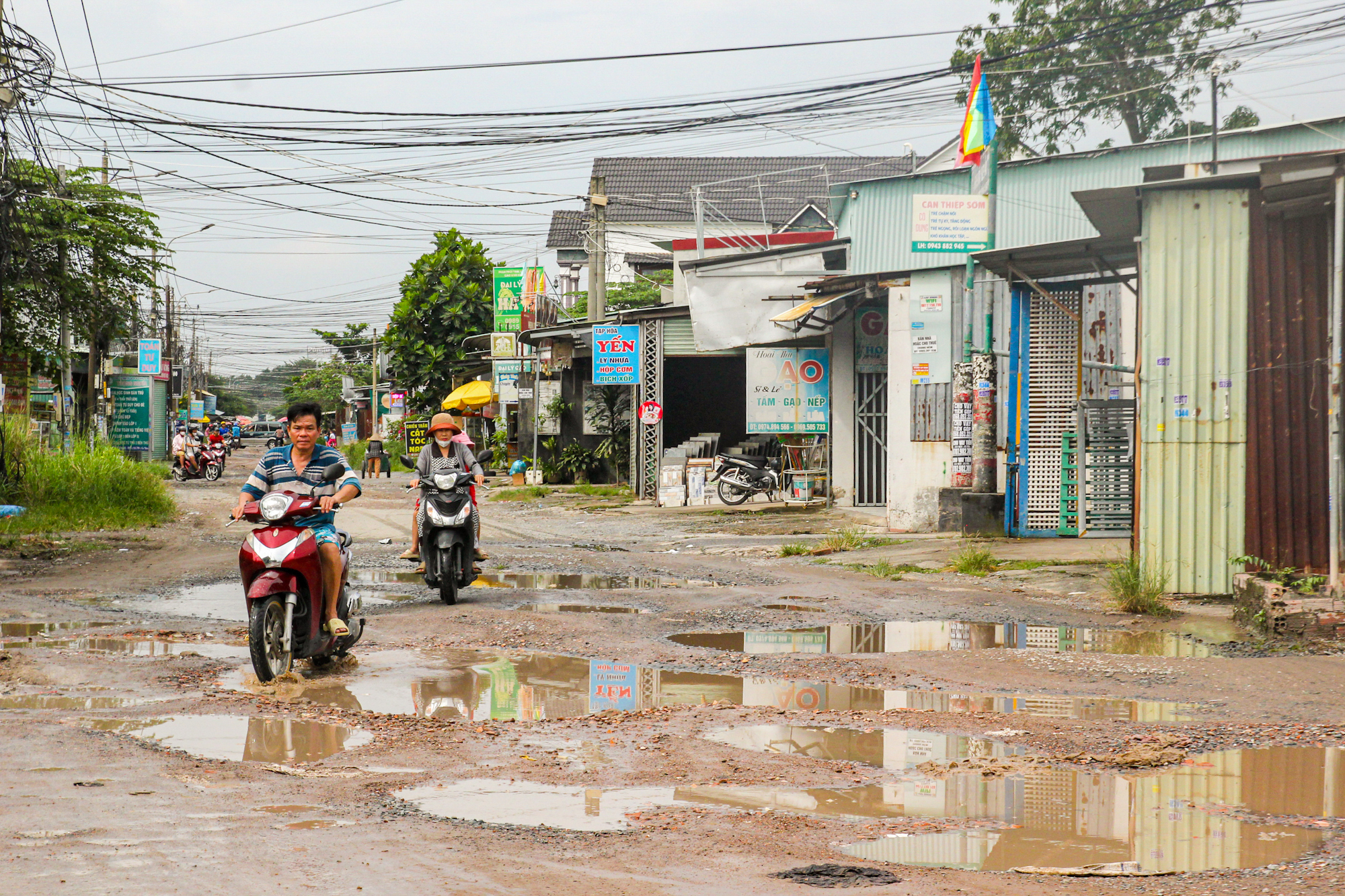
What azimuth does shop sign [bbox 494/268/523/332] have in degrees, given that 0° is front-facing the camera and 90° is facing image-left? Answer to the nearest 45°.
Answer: approximately 0°

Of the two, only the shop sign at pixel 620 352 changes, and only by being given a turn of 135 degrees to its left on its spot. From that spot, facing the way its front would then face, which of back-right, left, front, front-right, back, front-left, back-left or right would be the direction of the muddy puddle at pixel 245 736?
back-right

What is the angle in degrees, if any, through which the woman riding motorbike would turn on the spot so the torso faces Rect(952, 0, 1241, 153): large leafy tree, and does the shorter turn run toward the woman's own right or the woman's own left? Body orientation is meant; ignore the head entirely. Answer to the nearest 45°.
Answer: approximately 135° to the woman's own left

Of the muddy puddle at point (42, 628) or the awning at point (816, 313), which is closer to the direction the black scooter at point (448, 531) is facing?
the muddy puddle

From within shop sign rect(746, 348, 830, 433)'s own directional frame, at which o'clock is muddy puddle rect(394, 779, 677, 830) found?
The muddy puddle is roughly at 12 o'clock from the shop sign.

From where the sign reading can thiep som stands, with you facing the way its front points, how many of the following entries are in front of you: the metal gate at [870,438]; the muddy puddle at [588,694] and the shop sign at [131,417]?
1

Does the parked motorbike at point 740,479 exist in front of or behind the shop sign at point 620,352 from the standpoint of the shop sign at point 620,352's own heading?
in front

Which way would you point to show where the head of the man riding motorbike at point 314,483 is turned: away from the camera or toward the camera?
toward the camera

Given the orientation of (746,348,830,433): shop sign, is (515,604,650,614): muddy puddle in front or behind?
in front

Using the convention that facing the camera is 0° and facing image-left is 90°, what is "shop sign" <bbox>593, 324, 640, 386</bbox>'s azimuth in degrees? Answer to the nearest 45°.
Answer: approximately 0°

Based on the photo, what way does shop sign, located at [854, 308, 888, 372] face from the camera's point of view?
toward the camera

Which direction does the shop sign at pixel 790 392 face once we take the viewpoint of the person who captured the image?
facing the viewer

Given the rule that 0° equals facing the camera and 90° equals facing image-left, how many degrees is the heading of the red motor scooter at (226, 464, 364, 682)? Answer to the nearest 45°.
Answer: approximately 45°
